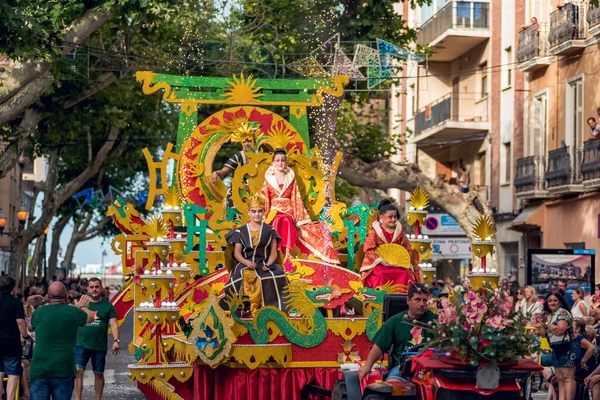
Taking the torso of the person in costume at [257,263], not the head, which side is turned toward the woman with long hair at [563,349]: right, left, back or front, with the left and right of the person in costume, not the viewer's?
left

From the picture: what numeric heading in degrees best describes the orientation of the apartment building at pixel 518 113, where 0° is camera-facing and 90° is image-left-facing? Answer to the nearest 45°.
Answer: approximately 45°

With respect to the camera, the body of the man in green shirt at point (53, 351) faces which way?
away from the camera

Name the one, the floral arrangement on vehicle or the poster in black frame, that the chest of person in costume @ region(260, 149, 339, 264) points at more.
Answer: the floral arrangement on vehicle

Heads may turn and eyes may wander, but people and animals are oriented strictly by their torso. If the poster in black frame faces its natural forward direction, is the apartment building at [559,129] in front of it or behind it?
behind

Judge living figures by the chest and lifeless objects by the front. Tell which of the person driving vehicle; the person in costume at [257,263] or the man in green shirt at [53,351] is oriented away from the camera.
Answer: the man in green shirt
